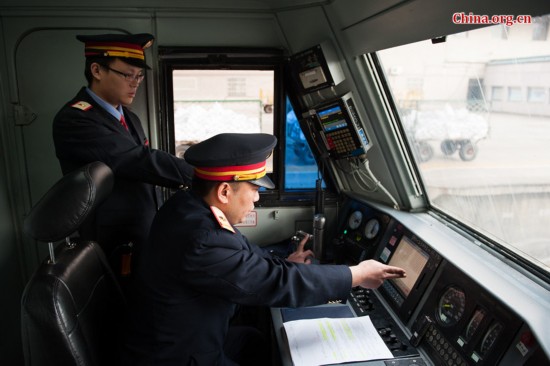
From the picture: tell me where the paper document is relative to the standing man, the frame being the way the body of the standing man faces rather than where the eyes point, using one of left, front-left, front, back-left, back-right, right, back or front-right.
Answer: front

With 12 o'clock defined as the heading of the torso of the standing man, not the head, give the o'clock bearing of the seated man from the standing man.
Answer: The seated man is roughly at 1 o'clock from the standing man.

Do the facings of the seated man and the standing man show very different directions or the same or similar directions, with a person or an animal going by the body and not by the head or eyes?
same or similar directions

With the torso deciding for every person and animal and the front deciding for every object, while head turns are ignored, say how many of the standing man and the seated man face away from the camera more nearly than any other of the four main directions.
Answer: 0

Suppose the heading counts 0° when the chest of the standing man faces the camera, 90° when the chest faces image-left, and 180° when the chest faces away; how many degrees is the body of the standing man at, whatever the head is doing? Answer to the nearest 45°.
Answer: approximately 315°

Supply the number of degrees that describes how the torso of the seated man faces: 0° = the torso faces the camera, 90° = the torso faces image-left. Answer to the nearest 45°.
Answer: approximately 270°

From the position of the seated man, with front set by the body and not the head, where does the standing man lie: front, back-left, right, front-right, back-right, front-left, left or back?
back-left
